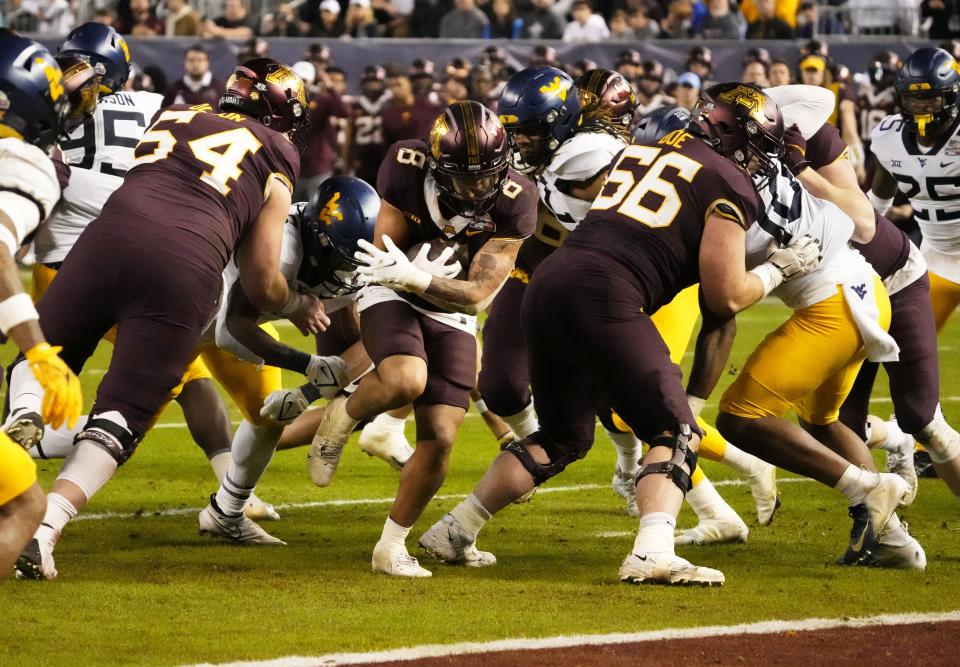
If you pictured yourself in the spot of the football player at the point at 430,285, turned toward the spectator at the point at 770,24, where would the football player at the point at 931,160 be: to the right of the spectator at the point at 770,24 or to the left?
right

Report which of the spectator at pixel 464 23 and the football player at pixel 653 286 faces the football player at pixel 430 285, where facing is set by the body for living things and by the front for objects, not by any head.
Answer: the spectator

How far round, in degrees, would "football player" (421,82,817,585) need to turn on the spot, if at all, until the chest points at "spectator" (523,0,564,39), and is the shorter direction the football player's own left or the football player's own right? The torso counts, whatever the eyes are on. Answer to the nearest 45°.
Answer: approximately 45° to the football player's own left

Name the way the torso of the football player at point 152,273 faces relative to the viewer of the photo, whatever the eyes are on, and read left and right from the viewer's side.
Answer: facing away from the viewer and to the right of the viewer

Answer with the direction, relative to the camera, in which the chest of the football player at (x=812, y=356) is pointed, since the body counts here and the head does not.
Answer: to the viewer's left

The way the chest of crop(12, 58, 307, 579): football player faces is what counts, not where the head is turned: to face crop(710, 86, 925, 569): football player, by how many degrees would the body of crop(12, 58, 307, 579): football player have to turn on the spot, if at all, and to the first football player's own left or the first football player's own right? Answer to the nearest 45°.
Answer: approximately 45° to the first football player's own right

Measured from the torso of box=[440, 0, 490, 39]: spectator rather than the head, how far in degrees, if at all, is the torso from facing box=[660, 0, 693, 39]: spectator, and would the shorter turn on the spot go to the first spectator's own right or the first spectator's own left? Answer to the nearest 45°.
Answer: approximately 90° to the first spectator's own left

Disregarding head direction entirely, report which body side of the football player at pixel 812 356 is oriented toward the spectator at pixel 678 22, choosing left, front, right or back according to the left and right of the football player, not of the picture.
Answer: right

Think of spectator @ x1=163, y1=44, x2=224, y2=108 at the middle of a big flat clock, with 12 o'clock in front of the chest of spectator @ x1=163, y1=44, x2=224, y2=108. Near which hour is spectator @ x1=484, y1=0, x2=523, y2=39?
spectator @ x1=484, y1=0, x2=523, y2=39 is roughly at 8 o'clock from spectator @ x1=163, y1=44, x2=224, y2=108.
